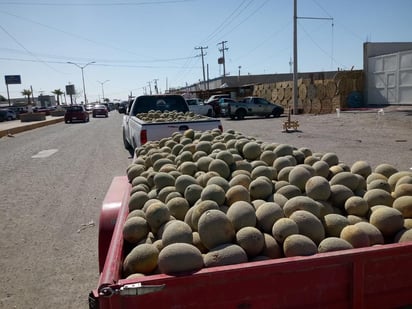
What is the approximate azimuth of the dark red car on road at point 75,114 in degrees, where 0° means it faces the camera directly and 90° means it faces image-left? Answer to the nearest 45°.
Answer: approximately 180°

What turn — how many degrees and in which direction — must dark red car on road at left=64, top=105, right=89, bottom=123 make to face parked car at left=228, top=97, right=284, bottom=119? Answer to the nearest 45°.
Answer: approximately 135° to its right

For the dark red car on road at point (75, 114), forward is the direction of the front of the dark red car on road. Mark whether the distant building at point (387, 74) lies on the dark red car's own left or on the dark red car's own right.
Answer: on the dark red car's own right

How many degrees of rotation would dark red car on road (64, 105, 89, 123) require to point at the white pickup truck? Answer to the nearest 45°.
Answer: approximately 180°
